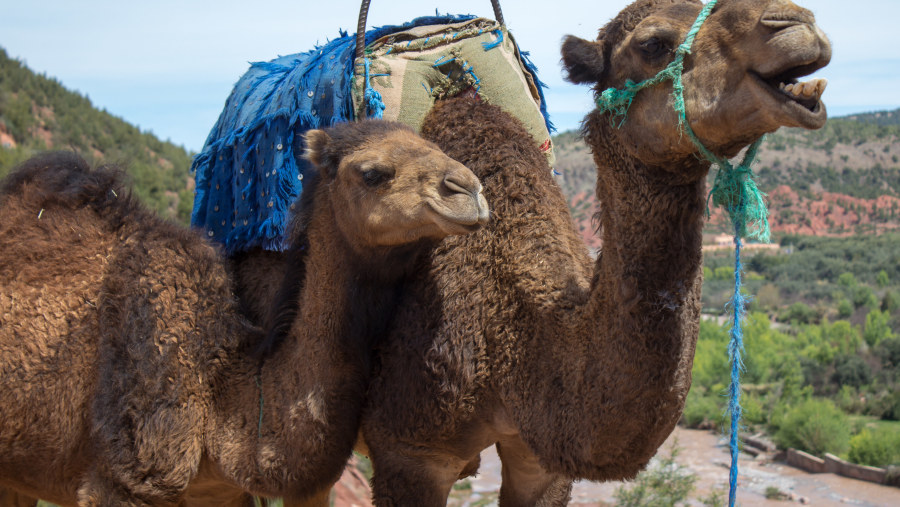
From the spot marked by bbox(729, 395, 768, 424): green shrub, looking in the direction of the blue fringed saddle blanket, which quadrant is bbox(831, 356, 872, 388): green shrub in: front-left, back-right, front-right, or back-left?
back-left

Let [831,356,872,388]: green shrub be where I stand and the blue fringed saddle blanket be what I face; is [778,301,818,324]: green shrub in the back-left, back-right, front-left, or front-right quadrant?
back-right

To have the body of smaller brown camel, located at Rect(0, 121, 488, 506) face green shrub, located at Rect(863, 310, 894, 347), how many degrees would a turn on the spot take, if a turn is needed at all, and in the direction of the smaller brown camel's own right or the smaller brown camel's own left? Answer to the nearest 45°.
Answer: approximately 45° to the smaller brown camel's own left

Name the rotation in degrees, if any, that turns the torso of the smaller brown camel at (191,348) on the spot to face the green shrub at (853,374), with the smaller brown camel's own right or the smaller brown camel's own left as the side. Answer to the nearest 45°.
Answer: approximately 45° to the smaller brown camel's own left

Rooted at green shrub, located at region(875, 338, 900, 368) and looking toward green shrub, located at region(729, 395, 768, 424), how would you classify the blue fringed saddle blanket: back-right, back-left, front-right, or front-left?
front-left

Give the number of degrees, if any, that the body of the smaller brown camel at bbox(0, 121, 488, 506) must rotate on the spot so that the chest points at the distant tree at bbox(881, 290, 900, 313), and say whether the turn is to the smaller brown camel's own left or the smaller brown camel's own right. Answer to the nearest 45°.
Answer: approximately 45° to the smaller brown camel's own left

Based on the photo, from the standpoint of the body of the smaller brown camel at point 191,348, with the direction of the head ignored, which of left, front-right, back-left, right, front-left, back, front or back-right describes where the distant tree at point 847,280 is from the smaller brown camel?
front-left

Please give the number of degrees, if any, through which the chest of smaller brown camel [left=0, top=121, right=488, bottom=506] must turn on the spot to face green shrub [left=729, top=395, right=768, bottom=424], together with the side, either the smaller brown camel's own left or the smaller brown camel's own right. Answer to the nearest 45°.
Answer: approximately 45° to the smaller brown camel's own left

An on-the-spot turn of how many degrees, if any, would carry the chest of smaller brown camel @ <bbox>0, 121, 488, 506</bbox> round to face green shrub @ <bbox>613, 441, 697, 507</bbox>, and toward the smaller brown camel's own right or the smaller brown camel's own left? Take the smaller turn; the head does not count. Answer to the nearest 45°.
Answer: approximately 45° to the smaller brown camel's own left

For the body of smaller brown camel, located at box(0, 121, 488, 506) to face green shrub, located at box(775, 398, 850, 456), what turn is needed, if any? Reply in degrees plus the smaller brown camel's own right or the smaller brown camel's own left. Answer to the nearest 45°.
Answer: approximately 45° to the smaller brown camel's own left

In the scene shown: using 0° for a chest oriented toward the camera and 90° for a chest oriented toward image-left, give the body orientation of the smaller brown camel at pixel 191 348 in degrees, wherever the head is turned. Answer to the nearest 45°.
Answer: approximately 270°
